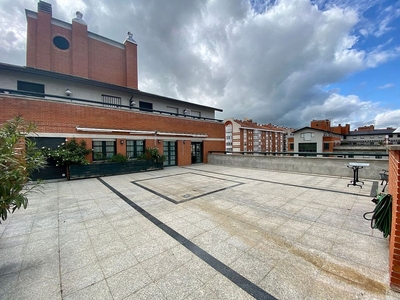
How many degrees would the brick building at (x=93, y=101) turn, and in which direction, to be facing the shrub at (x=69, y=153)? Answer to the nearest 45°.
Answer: approximately 45° to its right

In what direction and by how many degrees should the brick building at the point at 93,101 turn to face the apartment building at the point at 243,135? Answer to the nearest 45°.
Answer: approximately 90° to its left

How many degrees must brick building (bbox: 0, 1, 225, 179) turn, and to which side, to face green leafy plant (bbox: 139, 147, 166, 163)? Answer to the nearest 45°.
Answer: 0° — it already faces it

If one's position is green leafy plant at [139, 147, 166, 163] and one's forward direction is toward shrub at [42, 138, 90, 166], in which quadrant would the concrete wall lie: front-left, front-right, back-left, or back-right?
back-left

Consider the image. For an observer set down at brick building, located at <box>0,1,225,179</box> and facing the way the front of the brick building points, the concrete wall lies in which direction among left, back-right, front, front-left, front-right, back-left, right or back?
front

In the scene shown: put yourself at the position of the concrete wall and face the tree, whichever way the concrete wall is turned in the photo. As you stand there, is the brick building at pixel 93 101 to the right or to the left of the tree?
right

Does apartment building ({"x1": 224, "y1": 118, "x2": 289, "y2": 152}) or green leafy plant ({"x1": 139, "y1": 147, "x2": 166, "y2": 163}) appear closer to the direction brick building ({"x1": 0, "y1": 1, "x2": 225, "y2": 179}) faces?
the green leafy plant

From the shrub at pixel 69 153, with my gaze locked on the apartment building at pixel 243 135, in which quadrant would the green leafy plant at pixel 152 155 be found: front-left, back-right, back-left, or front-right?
front-right

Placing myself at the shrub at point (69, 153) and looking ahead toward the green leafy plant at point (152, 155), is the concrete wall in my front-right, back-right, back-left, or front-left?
front-right

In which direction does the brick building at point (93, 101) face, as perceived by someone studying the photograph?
facing the viewer and to the right of the viewer
